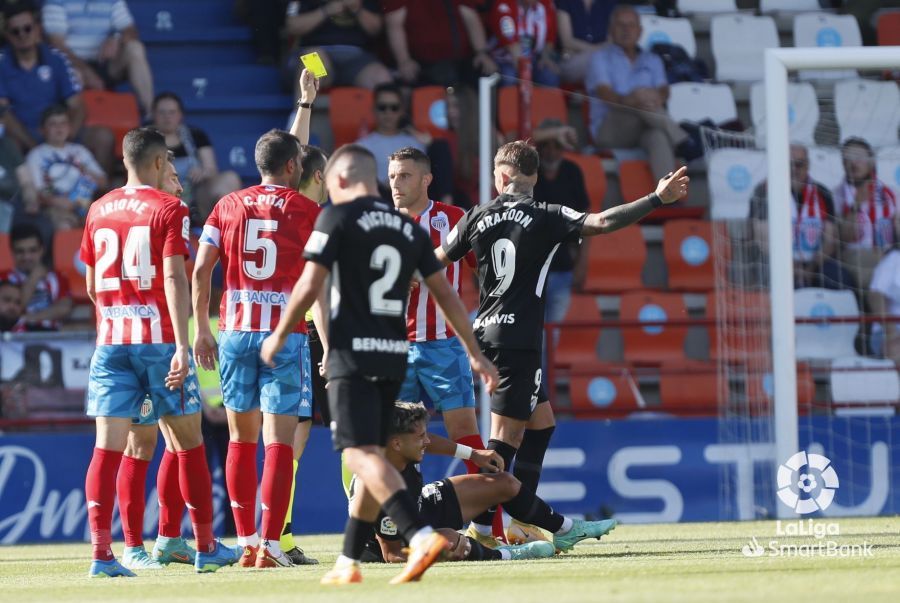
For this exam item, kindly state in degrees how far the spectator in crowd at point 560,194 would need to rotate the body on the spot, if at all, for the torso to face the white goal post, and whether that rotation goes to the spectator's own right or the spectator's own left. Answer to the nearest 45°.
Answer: approximately 45° to the spectator's own left

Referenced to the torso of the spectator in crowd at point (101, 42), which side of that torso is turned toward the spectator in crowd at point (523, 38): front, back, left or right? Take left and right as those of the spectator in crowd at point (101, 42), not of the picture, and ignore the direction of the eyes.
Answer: left

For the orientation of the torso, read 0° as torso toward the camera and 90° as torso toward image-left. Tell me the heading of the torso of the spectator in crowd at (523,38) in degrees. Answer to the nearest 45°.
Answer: approximately 0°

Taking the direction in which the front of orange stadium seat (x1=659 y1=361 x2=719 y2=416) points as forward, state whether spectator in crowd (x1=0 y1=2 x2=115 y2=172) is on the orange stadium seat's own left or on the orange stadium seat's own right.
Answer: on the orange stadium seat's own right

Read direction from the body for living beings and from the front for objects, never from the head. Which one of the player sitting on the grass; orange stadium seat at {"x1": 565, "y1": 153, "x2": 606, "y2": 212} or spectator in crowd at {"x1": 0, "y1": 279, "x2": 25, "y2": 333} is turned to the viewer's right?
the player sitting on the grass

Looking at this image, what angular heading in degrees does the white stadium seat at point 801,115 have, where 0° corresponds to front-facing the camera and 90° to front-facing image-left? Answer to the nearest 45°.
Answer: approximately 0°

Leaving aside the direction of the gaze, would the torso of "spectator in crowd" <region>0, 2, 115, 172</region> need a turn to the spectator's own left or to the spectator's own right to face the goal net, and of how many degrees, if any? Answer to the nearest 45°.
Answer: approximately 45° to the spectator's own left

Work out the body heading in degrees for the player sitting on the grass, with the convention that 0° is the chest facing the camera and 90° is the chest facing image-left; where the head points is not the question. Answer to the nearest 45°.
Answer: approximately 270°

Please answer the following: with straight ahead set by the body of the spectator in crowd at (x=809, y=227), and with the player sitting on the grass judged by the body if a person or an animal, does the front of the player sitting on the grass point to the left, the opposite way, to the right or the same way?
to the left
